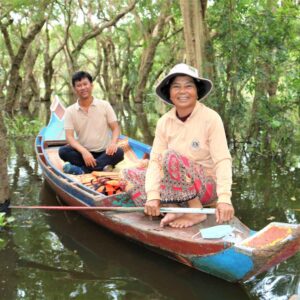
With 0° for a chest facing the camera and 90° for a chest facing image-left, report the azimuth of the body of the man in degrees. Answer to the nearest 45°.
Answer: approximately 0°

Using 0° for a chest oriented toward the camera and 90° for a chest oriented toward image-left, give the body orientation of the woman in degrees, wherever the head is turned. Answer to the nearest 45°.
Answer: approximately 0°

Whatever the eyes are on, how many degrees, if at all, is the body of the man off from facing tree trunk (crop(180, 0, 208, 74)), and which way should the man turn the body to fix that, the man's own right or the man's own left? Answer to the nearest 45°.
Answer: approximately 135° to the man's own left

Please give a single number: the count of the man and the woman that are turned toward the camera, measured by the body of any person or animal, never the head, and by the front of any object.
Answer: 2

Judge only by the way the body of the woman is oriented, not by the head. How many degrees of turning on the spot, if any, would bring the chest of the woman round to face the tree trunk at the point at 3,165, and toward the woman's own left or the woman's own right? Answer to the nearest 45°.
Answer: approximately 135° to the woman's own right
